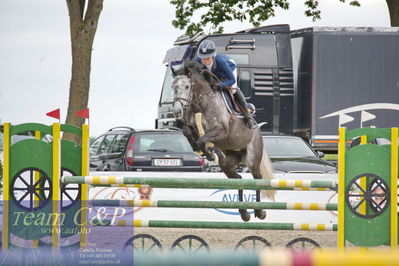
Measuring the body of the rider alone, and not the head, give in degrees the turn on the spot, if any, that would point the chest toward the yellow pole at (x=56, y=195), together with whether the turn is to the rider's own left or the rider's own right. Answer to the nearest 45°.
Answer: approximately 45° to the rider's own right

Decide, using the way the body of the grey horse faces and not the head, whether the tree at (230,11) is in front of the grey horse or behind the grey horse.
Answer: behind

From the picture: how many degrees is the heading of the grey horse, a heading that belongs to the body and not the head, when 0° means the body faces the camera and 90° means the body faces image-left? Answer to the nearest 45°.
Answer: approximately 45°

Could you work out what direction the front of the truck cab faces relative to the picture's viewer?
facing to the left of the viewer

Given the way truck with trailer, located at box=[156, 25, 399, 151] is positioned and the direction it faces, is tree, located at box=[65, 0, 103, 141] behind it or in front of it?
in front

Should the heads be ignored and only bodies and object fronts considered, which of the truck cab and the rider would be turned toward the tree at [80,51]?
the truck cab

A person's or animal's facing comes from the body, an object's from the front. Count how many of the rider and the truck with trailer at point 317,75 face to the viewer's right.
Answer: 0

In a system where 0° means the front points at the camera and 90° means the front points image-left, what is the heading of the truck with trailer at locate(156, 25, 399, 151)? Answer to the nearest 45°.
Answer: approximately 90°

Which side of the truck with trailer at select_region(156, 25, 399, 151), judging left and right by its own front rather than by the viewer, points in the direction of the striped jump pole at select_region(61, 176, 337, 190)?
left

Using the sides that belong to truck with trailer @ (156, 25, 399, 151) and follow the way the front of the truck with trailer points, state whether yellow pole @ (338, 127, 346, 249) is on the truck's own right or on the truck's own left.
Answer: on the truck's own left

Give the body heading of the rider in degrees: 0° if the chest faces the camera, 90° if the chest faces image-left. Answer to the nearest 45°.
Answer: approximately 45°

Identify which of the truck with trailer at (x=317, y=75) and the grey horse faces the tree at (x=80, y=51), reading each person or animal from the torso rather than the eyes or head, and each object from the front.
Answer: the truck with trailer

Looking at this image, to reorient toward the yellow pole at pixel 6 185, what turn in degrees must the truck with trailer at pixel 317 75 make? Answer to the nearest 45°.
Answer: approximately 90° to its left

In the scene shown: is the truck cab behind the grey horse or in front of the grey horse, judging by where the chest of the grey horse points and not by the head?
behind
